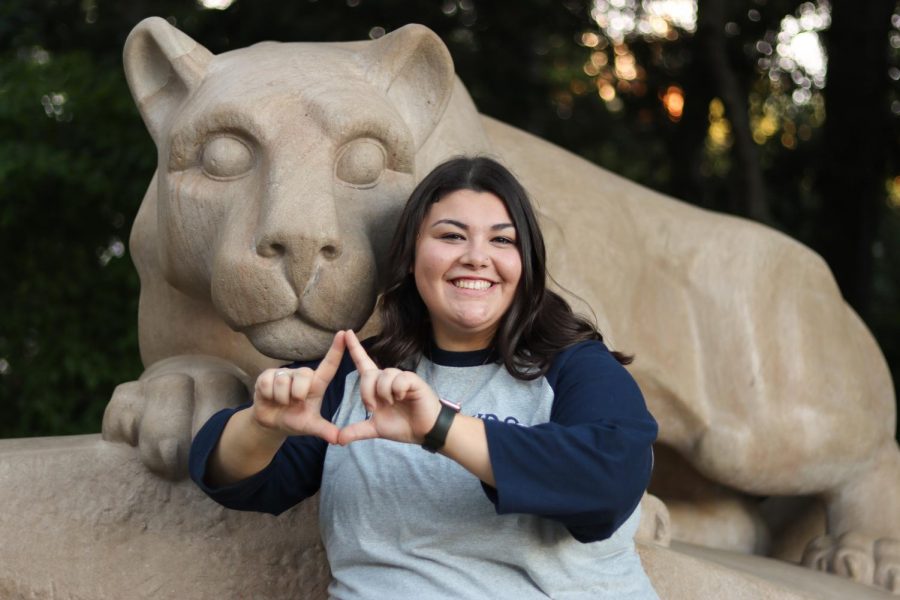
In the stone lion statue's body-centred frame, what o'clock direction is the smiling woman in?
The smiling woman is roughly at 10 o'clock from the stone lion statue.

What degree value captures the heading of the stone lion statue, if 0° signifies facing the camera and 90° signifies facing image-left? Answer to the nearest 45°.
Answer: approximately 45°
